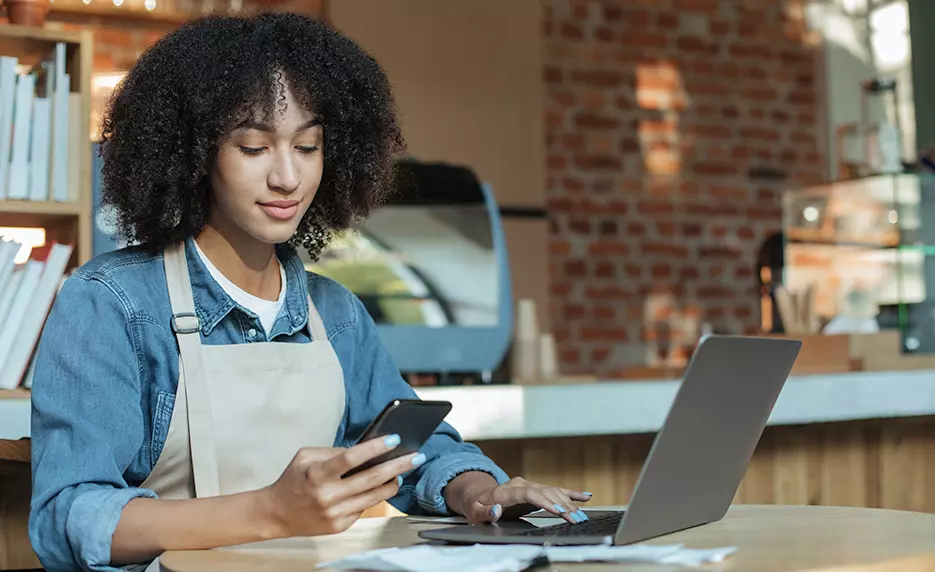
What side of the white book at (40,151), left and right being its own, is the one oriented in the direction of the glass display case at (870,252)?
left

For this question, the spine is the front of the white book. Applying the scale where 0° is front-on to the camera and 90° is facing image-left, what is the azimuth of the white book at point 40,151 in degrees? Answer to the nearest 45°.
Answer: approximately 0°

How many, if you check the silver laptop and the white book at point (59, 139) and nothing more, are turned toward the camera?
1

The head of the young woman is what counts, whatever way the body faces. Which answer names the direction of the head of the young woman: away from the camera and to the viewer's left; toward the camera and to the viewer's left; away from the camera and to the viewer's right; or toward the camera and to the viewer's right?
toward the camera and to the viewer's right

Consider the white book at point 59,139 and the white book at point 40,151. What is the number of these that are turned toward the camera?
2

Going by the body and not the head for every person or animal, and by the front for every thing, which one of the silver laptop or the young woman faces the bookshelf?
the silver laptop

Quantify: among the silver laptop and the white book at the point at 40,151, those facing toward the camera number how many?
1

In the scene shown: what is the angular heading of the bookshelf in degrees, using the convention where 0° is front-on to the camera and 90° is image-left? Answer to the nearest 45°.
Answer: approximately 0°

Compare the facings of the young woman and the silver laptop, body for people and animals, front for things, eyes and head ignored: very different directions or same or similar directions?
very different directions

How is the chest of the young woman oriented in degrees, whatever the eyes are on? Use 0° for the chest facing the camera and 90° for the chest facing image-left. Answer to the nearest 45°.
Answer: approximately 315°

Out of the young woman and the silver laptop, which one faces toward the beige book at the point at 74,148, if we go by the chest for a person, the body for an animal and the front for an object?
the silver laptop
